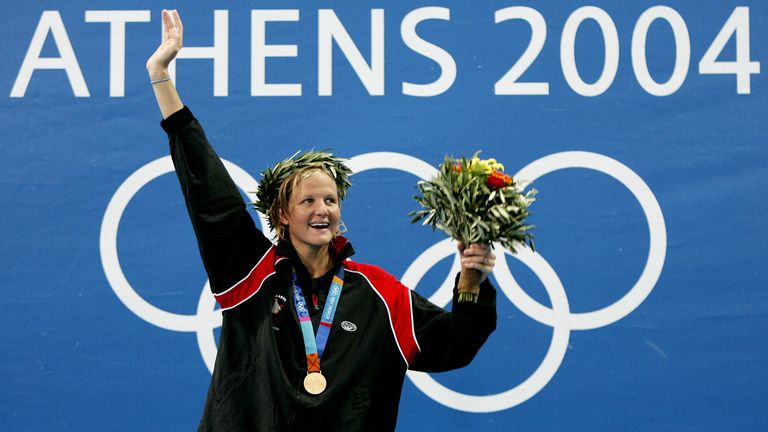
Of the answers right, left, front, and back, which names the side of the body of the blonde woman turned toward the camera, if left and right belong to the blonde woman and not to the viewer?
front
